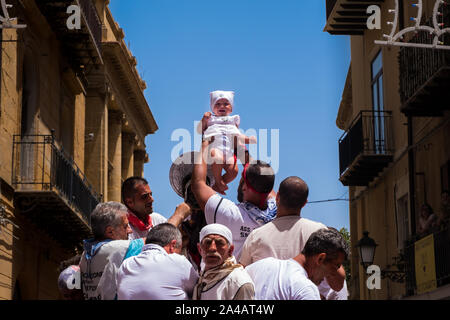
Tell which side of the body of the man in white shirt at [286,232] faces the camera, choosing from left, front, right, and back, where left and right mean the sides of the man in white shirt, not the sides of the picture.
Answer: back

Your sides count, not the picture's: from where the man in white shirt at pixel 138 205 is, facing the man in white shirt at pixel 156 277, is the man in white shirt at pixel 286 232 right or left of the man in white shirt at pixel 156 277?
left

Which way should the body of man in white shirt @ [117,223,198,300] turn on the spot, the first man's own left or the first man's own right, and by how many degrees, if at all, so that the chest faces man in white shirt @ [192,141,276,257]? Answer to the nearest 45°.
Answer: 0° — they already face them

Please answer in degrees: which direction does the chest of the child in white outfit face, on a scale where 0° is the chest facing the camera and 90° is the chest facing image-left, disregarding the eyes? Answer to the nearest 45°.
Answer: approximately 0°
